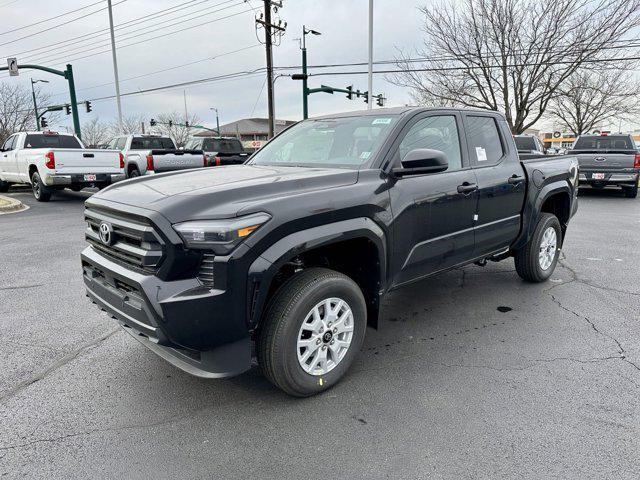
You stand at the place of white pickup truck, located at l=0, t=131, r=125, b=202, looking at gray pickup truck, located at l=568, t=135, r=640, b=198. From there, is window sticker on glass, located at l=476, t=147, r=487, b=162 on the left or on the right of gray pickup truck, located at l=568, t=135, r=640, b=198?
right

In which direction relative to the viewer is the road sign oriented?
toward the camera

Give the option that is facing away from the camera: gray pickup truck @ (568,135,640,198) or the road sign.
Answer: the gray pickup truck

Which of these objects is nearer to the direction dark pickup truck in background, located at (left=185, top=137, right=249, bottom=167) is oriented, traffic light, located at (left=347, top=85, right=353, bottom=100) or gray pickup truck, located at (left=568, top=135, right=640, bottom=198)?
the traffic light

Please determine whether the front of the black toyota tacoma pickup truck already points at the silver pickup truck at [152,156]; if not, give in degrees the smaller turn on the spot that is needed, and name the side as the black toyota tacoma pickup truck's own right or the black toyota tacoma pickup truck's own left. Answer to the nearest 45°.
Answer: approximately 90° to the black toyota tacoma pickup truck's own right

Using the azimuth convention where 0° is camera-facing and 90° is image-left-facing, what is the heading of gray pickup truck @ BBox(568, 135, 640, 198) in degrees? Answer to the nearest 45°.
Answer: approximately 180°

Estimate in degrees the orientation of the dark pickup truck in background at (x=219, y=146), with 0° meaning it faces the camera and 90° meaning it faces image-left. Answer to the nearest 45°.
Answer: approximately 135°

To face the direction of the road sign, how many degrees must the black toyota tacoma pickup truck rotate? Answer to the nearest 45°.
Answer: approximately 90° to its right

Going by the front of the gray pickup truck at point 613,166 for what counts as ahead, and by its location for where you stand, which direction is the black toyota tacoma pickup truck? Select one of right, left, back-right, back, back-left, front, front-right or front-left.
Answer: back

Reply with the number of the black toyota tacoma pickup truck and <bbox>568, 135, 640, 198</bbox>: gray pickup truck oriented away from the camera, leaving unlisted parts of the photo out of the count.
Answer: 1

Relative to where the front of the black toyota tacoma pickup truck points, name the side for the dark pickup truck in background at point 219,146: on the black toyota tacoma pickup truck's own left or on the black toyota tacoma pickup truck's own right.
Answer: on the black toyota tacoma pickup truck's own right

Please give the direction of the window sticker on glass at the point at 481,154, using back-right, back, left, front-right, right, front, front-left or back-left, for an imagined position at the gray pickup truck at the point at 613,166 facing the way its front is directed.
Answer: back

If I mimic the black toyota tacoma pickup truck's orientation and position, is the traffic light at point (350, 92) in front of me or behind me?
behind

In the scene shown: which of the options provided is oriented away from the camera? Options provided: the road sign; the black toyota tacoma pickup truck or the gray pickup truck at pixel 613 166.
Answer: the gray pickup truck
